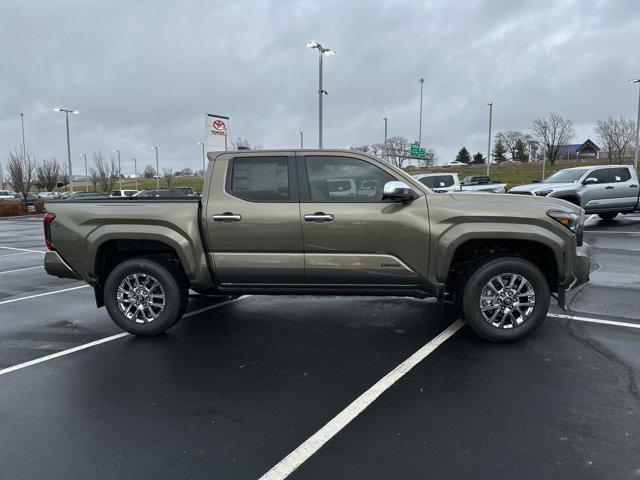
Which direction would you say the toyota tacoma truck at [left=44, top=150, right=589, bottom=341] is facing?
to the viewer's right

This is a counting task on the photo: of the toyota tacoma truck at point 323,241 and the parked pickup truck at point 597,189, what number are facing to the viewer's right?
1

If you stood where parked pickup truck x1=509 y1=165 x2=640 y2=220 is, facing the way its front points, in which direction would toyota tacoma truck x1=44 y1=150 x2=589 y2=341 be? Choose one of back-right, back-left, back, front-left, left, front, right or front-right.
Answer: front-left

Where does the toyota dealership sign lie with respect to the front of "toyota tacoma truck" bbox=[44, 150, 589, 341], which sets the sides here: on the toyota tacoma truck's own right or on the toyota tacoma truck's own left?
on the toyota tacoma truck's own left

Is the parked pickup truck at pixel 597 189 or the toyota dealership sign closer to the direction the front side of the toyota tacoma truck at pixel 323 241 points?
the parked pickup truck

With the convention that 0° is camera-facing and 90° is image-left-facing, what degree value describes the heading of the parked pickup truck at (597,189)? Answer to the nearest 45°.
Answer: approximately 45°

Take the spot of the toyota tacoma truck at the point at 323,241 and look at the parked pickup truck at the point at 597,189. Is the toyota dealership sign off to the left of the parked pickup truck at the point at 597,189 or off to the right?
left

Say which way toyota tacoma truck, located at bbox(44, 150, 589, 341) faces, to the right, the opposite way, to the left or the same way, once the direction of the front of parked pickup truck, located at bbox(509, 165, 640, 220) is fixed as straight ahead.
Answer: the opposite way

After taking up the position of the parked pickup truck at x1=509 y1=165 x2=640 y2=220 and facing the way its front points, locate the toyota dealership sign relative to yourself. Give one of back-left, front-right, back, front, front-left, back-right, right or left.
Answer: front-right
